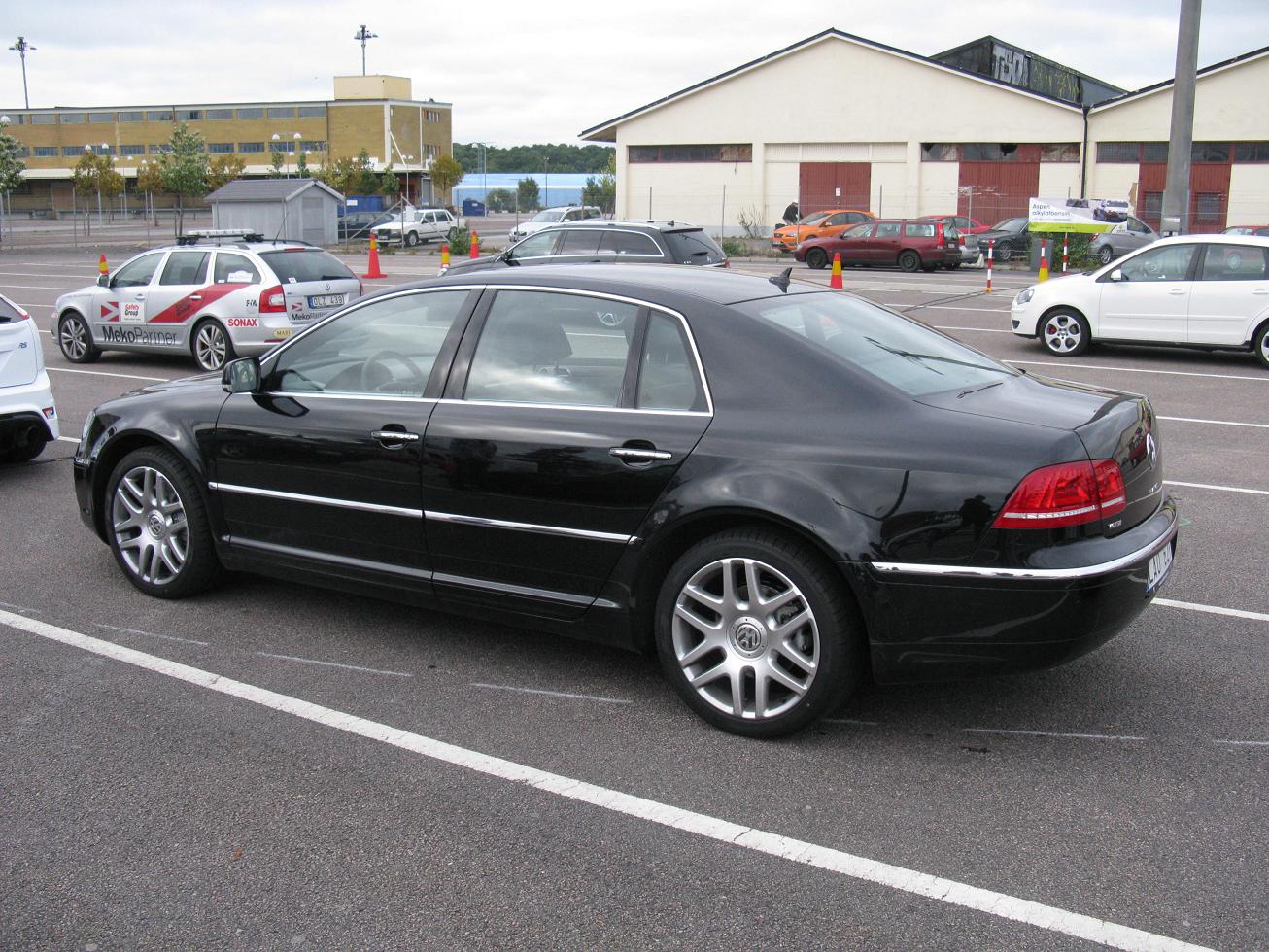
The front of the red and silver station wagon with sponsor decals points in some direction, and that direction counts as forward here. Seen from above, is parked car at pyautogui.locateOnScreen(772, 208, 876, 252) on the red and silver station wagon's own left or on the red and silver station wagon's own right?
on the red and silver station wagon's own right

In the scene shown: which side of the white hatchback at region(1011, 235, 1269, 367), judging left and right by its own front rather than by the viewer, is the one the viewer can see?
left

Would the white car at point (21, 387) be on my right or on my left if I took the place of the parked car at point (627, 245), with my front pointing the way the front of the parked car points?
on my left

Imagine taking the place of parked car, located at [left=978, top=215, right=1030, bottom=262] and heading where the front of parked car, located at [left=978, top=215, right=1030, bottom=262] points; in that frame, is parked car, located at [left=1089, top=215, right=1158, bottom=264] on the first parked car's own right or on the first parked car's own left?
on the first parked car's own left

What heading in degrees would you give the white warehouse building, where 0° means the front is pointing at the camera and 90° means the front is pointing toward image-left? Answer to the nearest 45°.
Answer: approximately 0°

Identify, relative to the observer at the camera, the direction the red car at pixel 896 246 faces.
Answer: facing away from the viewer and to the left of the viewer

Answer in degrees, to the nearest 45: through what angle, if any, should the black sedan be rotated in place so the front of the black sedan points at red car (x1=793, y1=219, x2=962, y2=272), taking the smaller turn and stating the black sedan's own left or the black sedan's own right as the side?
approximately 45° to the black sedan's own right
